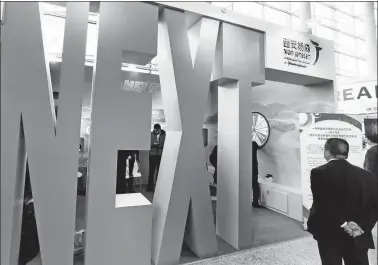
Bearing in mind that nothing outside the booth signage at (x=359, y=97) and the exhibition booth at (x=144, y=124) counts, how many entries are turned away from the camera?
0

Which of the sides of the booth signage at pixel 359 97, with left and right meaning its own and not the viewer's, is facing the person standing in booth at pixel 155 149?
right

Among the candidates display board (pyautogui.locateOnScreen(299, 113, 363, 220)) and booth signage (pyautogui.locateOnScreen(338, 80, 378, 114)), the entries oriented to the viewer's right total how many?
0

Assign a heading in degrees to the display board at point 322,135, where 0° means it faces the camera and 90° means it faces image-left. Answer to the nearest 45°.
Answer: approximately 0°

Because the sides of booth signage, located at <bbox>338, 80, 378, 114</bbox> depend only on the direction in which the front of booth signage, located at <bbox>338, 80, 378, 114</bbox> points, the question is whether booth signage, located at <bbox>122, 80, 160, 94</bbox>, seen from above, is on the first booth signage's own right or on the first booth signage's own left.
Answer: on the first booth signage's own right

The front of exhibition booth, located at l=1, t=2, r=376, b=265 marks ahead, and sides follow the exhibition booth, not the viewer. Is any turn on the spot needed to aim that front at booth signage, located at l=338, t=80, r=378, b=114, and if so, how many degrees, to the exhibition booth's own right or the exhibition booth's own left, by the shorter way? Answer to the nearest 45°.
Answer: approximately 45° to the exhibition booth's own left

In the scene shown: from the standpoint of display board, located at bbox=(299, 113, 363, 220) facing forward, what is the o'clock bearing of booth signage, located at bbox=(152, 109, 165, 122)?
The booth signage is roughly at 4 o'clock from the display board.

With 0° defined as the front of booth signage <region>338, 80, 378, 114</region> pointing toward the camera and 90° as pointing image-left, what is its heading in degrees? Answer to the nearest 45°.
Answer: approximately 45°
